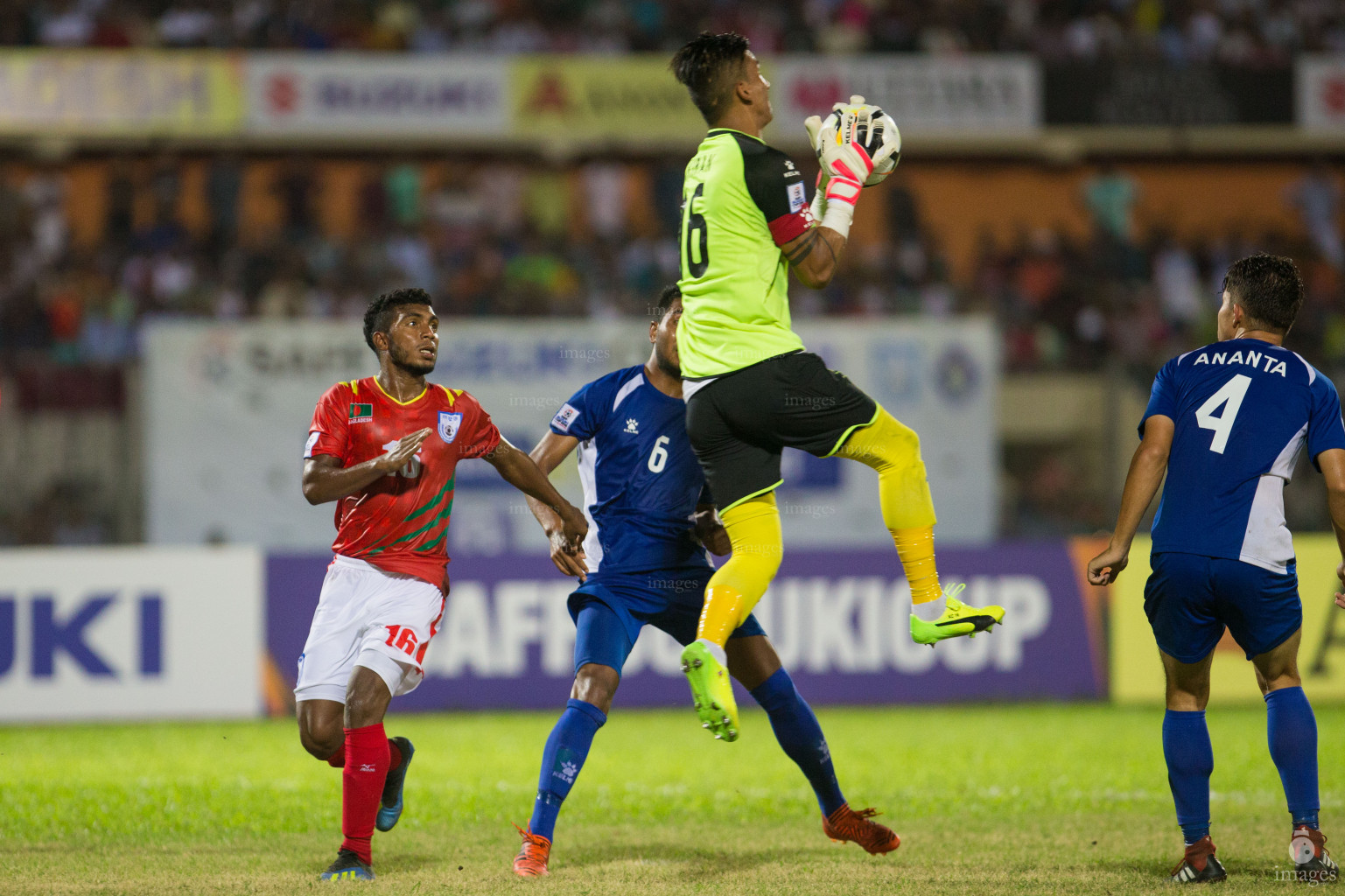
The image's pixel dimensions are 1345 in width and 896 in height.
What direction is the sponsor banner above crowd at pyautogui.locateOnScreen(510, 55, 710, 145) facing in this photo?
toward the camera

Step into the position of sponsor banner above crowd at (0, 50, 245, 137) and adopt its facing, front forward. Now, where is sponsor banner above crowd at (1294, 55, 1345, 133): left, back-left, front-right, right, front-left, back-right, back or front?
left

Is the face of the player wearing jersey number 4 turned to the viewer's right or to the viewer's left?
to the viewer's left

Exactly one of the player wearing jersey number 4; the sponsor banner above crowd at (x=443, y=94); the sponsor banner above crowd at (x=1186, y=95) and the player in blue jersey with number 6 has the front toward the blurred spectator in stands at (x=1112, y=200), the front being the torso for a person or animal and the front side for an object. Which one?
the player wearing jersey number 4

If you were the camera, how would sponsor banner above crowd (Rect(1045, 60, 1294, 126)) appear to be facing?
facing the viewer

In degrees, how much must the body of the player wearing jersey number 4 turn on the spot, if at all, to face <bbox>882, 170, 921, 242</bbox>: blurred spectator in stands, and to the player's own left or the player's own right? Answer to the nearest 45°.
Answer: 0° — they already face them

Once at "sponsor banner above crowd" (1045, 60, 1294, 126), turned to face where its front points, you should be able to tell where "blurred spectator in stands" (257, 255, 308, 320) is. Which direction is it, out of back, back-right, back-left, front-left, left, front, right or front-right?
front-right

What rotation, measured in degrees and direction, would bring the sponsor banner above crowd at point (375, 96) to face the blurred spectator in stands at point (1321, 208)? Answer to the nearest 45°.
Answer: approximately 90° to its left

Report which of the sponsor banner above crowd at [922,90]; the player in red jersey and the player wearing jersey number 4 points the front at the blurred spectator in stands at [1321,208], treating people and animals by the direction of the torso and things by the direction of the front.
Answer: the player wearing jersey number 4

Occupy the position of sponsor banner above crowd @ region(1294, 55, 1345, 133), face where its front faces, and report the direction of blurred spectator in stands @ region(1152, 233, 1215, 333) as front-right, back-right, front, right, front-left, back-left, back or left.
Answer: front-right

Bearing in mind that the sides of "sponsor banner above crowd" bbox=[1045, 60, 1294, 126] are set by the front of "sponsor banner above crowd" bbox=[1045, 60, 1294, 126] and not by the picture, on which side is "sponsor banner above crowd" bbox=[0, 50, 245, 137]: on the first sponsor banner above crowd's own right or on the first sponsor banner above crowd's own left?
on the first sponsor banner above crowd's own right

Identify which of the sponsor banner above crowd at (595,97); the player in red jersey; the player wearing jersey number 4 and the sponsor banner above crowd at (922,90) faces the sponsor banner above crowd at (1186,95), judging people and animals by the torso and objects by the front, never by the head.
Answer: the player wearing jersey number 4

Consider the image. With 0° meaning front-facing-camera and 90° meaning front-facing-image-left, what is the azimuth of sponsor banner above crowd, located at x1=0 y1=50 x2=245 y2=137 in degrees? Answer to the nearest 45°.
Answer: approximately 0°

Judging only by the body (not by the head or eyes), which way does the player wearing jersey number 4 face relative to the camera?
away from the camera

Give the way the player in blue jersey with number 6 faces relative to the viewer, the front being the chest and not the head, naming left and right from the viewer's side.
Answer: facing the viewer and to the right of the viewer

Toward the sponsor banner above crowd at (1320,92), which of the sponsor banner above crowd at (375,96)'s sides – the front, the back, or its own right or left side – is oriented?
left
